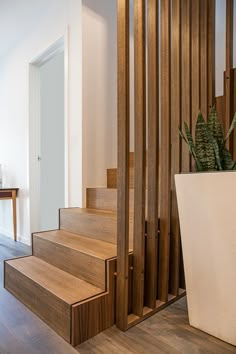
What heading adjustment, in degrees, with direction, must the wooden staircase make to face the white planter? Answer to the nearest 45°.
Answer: approximately 90° to its left

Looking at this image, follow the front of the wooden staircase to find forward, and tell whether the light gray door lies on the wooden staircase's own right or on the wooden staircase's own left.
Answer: on the wooden staircase's own right

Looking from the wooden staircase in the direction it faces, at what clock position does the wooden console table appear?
The wooden console table is roughly at 4 o'clock from the wooden staircase.

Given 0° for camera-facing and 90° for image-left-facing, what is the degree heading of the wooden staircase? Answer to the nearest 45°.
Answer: approximately 45°

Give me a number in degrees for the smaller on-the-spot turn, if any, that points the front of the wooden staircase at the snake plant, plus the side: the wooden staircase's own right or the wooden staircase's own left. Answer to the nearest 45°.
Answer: approximately 90° to the wooden staircase's own left
